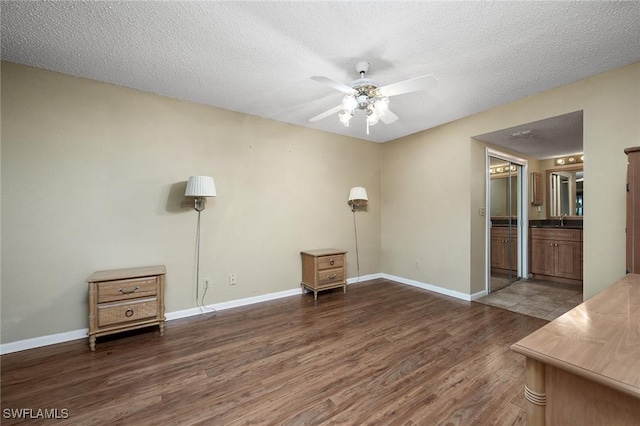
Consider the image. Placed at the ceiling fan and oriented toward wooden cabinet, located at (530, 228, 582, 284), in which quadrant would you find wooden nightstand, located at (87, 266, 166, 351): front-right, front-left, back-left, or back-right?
back-left

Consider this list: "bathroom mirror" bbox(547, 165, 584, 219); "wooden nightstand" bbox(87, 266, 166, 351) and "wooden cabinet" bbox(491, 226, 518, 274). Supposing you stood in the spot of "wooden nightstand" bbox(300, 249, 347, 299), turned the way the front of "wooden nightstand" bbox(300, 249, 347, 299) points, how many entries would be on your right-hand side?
1

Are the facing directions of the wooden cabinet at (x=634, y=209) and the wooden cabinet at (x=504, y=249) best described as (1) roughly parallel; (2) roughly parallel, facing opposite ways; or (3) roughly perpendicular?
roughly perpendicular

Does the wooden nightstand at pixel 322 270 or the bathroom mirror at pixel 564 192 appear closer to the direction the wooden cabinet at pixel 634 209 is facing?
the wooden nightstand

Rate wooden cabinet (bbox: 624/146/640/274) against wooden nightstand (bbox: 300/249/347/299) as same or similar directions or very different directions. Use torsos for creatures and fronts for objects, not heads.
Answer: very different directions

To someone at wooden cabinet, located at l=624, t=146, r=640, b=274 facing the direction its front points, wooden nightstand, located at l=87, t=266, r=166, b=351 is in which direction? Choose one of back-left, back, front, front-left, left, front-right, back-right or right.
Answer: front-left

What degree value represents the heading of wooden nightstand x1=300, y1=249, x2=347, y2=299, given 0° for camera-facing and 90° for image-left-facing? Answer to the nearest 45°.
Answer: approximately 315°

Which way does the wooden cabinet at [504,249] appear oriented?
toward the camera

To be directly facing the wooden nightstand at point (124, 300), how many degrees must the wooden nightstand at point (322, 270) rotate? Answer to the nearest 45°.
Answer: approximately 90° to its right

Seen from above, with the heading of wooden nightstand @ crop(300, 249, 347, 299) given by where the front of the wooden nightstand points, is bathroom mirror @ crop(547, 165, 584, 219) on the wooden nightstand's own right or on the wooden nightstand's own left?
on the wooden nightstand's own left

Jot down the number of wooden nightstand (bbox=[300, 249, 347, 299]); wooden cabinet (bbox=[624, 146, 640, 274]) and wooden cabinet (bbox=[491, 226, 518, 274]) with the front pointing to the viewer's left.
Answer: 1

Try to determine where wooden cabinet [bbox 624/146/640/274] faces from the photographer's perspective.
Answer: facing to the left of the viewer

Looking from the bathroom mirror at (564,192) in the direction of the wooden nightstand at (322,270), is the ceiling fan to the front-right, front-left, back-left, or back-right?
front-left
